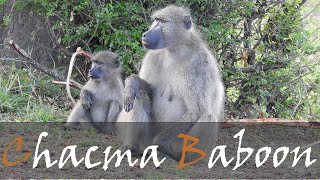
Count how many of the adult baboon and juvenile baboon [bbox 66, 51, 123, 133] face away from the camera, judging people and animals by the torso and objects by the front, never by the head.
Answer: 0

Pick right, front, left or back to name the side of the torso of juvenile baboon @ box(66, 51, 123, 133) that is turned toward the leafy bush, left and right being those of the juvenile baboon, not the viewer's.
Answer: back

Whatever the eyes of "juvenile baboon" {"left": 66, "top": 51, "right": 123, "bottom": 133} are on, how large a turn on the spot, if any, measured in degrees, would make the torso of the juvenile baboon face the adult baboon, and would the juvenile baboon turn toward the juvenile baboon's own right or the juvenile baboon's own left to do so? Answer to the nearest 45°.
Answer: approximately 90° to the juvenile baboon's own left

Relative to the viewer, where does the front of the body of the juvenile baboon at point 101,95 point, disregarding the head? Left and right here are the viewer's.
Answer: facing the viewer and to the left of the viewer

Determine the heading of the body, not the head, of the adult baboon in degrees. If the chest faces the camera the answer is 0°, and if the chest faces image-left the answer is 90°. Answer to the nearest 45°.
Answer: approximately 45°

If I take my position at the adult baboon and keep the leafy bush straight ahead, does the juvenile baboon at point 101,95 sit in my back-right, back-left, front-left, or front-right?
front-left

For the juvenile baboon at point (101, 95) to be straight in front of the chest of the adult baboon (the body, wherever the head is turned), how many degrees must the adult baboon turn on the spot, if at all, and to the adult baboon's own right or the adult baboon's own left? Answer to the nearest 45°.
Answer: approximately 90° to the adult baboon's own right

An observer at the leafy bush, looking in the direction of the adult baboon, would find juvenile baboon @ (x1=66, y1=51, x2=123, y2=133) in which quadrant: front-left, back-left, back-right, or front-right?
front-right
